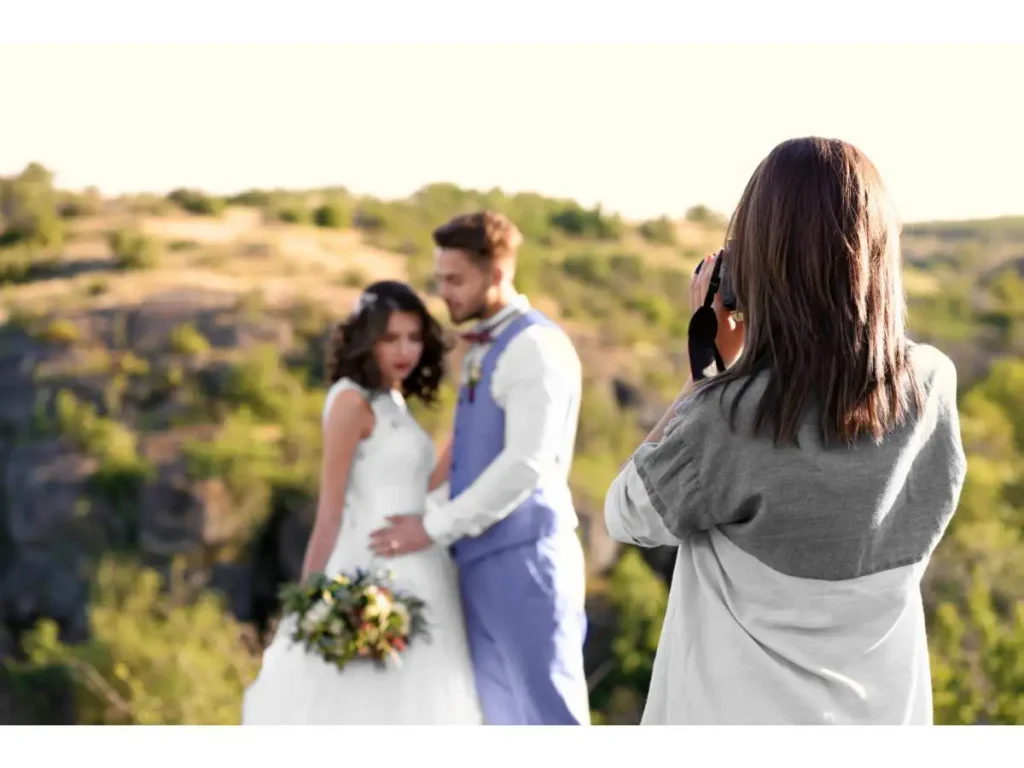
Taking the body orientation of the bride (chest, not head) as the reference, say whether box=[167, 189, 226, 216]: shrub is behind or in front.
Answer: behind

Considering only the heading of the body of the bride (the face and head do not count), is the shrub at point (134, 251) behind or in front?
behind

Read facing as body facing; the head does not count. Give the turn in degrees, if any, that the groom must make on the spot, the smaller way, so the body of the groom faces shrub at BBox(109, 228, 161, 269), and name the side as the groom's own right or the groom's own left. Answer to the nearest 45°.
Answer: approximately 90° to the groom's own right

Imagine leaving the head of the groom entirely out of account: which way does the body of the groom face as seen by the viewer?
to the viewer's left

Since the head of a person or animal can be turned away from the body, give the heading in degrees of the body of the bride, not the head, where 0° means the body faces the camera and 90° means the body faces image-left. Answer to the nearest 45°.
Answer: approximately 315°

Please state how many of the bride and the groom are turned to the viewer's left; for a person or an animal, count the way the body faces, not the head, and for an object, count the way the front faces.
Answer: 1

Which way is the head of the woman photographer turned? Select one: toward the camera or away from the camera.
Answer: away from the camera

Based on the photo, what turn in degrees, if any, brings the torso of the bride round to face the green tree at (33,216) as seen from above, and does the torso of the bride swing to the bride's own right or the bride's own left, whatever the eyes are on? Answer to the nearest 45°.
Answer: approximately 135° to the bride's own left

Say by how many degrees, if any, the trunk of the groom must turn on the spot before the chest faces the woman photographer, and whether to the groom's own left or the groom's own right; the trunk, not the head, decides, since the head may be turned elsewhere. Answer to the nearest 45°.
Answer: approximately 90° to the groom's own left
